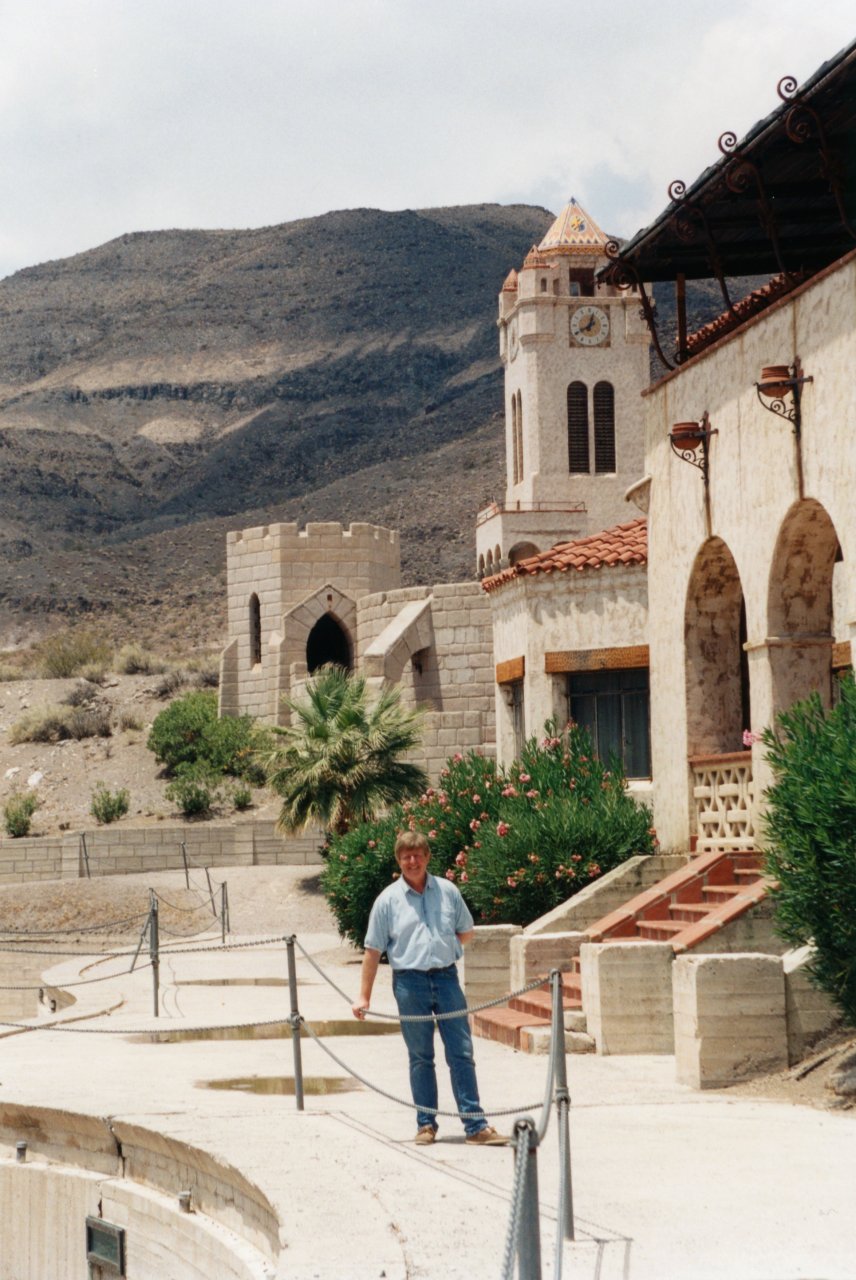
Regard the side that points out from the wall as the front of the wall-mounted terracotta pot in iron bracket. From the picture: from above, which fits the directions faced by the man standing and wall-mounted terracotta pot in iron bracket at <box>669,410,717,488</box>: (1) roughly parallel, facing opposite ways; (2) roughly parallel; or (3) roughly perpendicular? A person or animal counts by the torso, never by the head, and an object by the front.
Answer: roughly perpendicular

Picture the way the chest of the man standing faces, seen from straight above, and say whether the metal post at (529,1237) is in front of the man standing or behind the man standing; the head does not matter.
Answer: in front

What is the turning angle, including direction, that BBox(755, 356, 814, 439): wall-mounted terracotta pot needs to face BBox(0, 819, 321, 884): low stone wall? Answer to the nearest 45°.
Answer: approximately 45° to its right

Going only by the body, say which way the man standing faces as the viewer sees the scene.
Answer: toward the camera

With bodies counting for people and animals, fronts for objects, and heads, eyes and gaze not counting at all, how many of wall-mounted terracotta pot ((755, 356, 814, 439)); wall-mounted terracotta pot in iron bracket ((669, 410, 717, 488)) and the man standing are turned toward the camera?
1

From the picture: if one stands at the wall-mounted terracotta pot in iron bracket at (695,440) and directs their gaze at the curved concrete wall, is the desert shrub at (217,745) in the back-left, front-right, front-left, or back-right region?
back-right

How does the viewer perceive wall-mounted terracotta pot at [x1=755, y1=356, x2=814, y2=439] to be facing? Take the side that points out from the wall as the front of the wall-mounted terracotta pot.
facing to the left of the viewer

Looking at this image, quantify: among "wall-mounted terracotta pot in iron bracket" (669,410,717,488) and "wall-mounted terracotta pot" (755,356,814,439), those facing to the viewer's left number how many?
2

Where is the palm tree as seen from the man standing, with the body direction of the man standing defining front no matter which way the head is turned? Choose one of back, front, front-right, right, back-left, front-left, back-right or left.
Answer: back

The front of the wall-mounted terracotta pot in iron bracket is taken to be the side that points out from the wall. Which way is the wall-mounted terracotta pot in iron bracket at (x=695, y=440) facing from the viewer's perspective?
to the viewer's left
